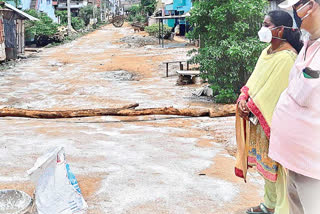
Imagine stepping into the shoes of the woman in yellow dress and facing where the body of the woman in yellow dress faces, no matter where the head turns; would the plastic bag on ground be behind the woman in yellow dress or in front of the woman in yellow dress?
in front

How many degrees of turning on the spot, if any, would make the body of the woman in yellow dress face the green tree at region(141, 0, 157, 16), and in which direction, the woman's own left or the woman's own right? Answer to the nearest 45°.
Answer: approximately 90° to the woman's own right

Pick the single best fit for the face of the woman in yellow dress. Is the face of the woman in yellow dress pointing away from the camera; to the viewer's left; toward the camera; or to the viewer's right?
to the viewer's left

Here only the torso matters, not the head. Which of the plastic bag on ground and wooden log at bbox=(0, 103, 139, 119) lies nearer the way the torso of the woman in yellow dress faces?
the plastic bag on ground

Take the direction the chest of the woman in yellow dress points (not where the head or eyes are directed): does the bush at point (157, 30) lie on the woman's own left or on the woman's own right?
on the woman's own right

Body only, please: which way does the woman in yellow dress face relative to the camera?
to the viewer's left

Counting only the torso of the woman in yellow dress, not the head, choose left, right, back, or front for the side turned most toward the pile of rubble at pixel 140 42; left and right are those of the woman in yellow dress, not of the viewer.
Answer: right

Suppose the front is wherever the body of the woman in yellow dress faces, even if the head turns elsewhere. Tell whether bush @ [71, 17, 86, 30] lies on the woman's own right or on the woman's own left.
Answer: on the woman's own right
